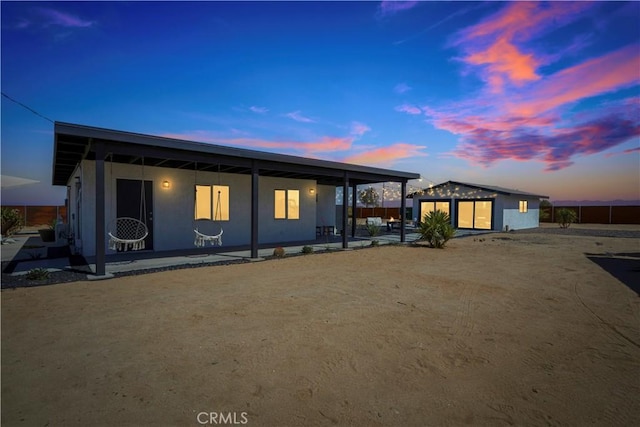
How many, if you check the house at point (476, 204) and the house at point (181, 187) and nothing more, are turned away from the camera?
0

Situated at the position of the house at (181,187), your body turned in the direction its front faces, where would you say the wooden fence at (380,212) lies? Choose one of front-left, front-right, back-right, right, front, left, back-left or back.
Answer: left

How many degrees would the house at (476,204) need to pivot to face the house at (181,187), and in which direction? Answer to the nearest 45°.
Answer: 0° — it already faces it

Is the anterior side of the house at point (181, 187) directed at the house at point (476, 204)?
no

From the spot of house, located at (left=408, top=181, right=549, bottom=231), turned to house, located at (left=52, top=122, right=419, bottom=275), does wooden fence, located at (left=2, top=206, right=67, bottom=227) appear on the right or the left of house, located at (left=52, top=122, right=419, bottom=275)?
right

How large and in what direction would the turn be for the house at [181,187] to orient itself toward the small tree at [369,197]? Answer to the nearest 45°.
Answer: approximately 90° to its left

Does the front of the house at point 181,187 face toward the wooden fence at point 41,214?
no

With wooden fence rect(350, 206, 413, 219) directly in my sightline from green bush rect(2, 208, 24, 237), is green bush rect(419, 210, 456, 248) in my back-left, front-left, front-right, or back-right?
front-right

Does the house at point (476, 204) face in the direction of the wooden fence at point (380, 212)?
no
